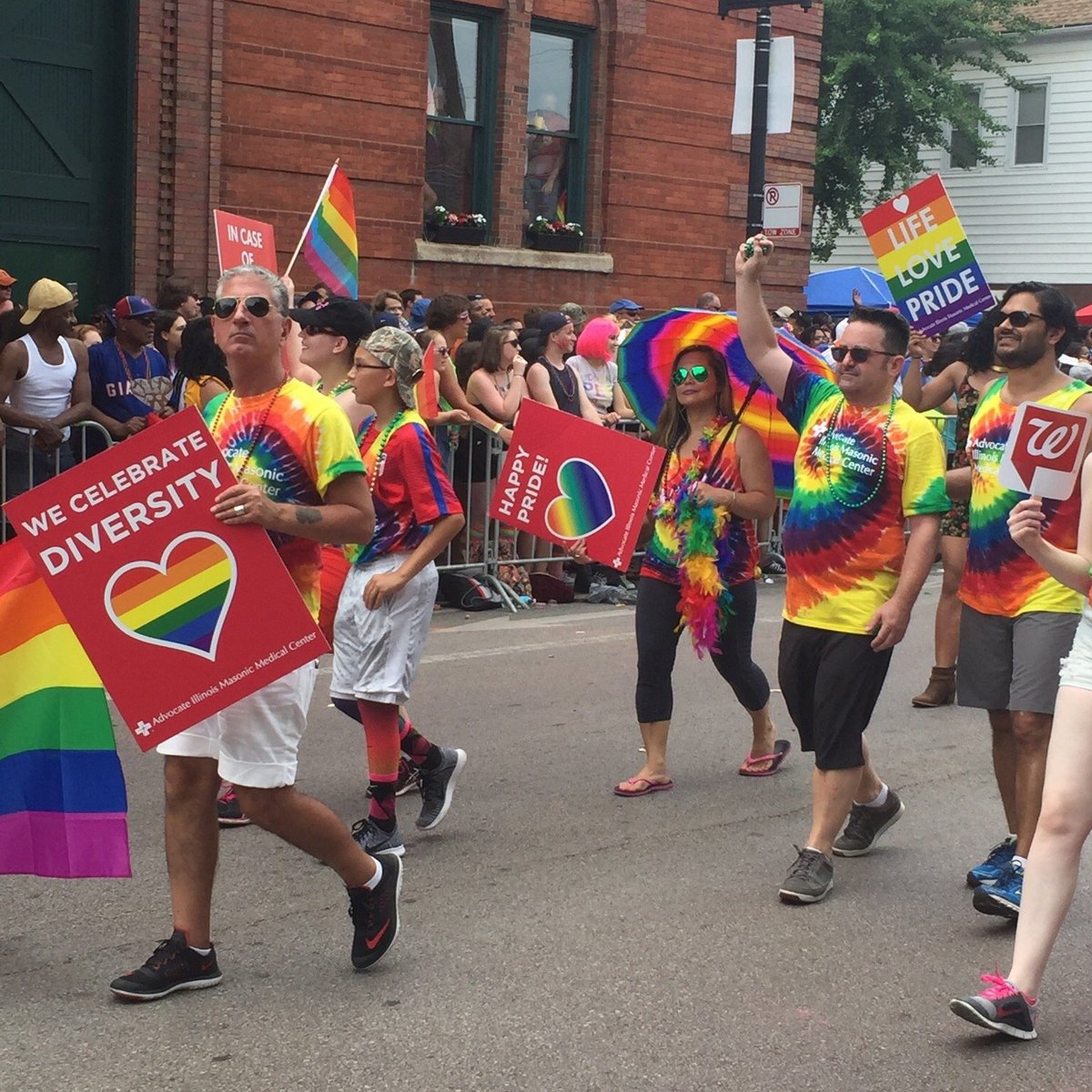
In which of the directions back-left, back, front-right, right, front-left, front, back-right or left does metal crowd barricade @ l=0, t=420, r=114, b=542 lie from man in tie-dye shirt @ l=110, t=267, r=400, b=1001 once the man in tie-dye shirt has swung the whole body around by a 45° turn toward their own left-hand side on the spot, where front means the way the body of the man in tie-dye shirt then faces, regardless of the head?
back

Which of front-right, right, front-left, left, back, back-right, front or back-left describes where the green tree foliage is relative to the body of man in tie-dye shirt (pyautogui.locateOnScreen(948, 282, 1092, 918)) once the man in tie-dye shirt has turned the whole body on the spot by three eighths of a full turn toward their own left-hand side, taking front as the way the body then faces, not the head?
left

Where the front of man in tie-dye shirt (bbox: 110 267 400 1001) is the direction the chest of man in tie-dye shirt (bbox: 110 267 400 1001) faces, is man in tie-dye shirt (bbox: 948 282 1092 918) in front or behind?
behind

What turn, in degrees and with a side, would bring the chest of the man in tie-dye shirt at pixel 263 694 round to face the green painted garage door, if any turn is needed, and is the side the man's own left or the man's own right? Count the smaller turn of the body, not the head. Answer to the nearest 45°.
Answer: approximately 135° to the man's own right

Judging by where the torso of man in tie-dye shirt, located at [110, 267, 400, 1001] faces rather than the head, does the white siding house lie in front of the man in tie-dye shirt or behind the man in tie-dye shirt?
behind

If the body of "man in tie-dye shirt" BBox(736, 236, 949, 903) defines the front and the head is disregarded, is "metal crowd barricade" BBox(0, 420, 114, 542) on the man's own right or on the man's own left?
on the man's own right

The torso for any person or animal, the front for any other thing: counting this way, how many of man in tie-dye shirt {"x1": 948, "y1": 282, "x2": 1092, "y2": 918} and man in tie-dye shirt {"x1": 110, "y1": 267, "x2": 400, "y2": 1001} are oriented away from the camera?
0

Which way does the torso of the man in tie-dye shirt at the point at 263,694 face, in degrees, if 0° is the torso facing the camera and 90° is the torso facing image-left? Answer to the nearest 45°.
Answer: approximately 45°
